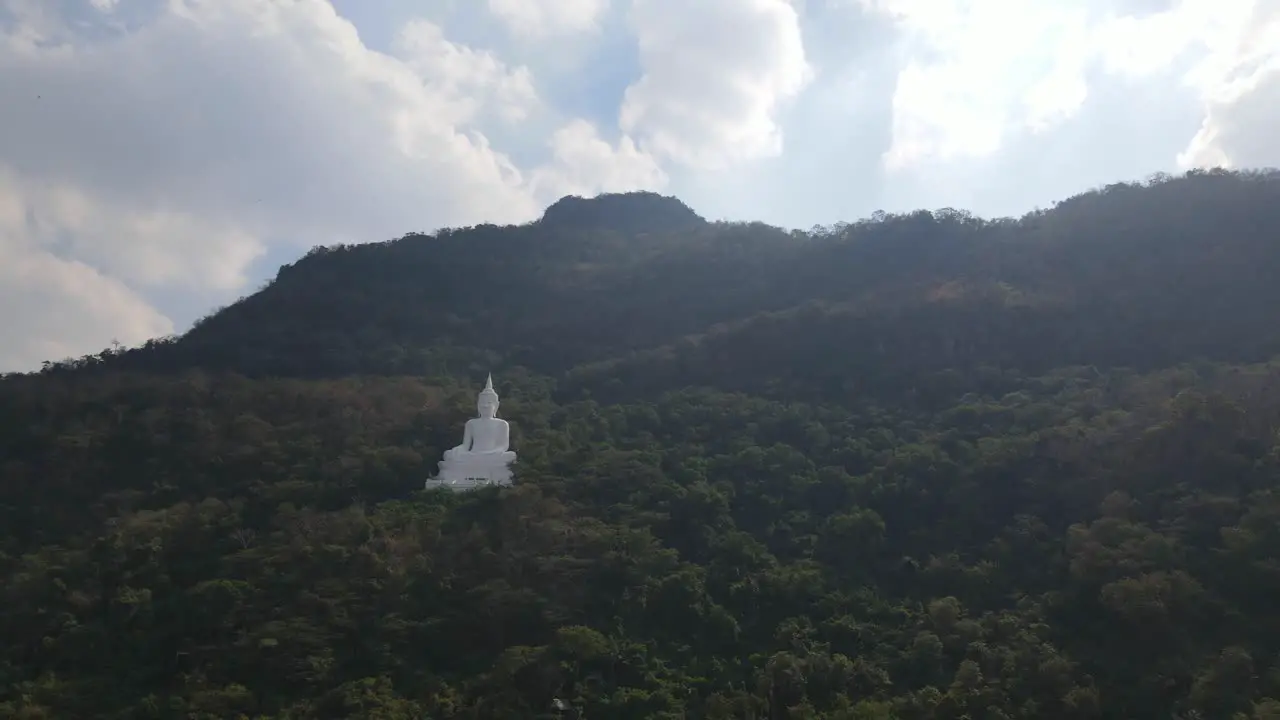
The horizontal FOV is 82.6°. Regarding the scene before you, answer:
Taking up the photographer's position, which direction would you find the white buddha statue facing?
facing the viewer and to the left of the viewer
